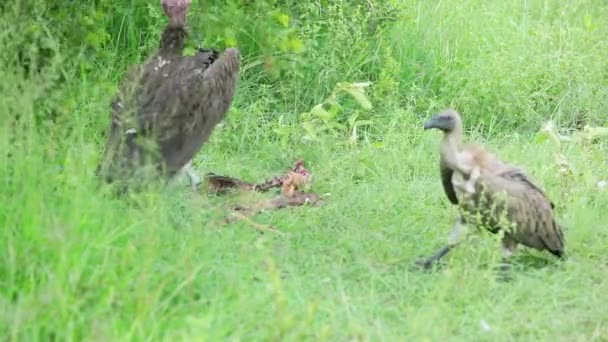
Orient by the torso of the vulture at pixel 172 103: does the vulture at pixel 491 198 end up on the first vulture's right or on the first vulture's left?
on the first vulture's right

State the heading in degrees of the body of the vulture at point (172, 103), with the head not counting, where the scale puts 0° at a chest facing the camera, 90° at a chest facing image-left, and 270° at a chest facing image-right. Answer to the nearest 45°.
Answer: approximately 225°
